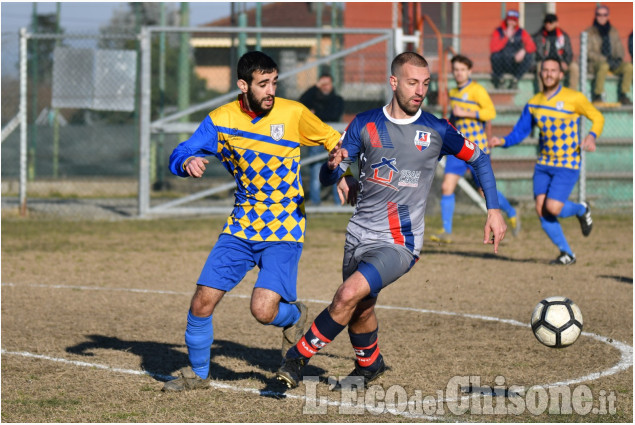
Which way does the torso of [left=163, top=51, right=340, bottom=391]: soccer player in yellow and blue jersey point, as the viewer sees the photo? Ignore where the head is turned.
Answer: toward the camera

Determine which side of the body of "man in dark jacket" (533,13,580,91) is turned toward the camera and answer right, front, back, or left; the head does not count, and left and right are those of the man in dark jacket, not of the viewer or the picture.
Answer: front

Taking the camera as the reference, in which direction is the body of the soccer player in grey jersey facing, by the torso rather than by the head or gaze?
toward the camera

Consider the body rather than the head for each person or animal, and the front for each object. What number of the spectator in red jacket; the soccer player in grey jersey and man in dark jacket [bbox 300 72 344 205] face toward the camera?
3

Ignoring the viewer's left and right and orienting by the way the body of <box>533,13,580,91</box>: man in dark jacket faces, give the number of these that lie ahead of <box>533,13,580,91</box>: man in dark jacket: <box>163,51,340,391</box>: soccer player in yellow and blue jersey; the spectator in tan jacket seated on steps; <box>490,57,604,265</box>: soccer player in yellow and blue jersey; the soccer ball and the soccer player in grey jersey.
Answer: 4

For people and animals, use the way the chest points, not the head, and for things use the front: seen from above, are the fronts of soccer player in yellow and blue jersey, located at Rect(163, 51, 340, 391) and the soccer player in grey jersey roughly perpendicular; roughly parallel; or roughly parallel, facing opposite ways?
roughly parallel

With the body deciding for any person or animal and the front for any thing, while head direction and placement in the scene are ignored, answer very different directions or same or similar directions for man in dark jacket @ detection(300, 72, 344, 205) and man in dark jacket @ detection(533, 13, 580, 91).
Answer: same or similar directions

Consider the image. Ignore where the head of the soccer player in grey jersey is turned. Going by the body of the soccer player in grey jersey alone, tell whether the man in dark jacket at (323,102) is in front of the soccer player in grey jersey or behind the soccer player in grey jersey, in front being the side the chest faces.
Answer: behind

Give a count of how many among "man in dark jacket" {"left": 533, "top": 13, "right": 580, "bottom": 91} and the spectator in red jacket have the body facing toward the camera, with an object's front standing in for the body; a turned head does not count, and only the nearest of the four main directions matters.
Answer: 2

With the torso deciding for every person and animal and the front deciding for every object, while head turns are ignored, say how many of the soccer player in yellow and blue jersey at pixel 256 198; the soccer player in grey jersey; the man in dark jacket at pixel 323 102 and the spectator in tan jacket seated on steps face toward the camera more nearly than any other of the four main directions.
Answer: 4

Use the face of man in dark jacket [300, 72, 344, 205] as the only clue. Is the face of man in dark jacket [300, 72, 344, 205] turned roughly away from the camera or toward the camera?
toward the camera

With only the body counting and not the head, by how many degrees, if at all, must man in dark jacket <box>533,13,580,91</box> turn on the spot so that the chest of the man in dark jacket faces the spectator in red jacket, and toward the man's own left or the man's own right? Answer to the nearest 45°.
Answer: approximately 90° to the man's own right

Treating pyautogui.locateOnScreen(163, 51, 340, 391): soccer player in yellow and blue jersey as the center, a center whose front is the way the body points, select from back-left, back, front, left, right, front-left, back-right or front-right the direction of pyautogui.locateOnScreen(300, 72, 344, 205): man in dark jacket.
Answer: back

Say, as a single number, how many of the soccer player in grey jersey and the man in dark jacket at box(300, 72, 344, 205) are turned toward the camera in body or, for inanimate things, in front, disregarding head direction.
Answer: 2

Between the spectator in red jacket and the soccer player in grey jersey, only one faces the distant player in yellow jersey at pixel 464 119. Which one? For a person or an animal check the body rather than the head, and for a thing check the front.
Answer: the spectator in red jacket

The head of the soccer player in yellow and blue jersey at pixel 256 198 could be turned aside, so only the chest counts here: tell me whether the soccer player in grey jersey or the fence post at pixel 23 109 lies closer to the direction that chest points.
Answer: the soccer player in grey jersey
